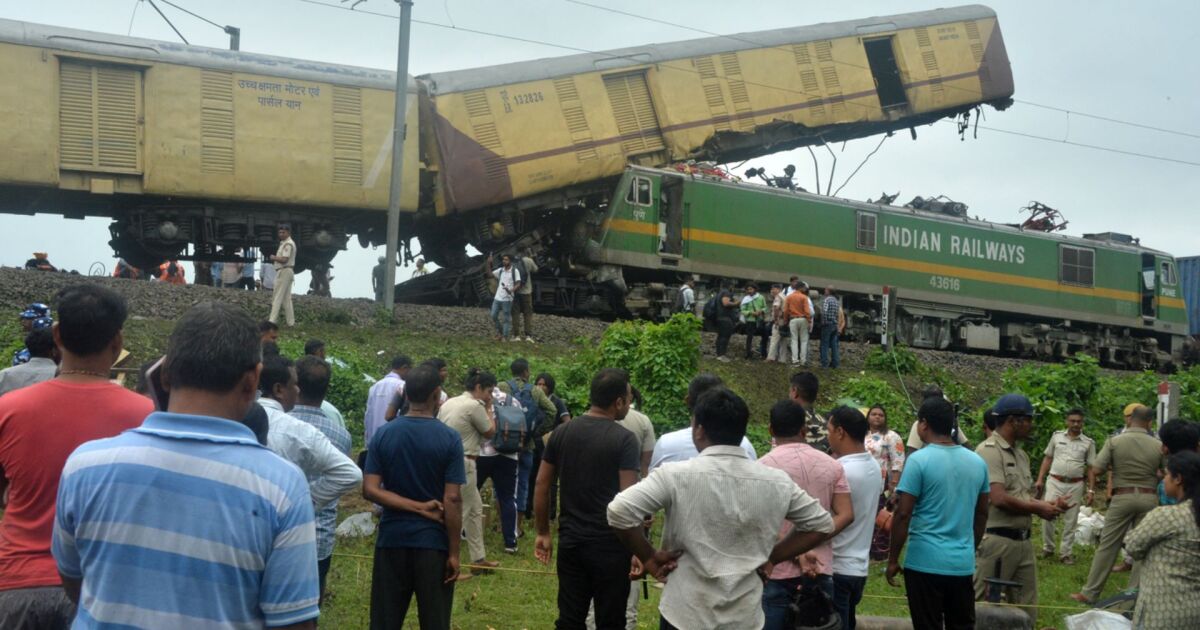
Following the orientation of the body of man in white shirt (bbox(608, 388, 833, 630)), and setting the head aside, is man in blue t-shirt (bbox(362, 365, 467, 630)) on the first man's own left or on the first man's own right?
on the first man's own left

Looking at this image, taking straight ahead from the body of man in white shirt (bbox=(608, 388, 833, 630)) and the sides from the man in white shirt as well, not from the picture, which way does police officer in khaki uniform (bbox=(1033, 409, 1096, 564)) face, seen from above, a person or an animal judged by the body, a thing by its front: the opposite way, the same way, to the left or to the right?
the opposite way

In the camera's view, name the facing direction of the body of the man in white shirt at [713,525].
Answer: away from the camera

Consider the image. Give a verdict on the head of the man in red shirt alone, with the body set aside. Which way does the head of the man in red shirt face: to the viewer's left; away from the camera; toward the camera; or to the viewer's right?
away from the camera

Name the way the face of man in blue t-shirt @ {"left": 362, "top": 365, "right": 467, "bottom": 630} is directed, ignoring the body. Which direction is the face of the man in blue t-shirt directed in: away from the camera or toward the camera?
away from the camera

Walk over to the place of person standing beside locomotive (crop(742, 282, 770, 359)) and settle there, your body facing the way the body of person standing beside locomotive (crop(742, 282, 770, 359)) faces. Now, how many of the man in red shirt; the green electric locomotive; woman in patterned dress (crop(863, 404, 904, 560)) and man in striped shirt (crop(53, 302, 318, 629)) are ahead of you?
3

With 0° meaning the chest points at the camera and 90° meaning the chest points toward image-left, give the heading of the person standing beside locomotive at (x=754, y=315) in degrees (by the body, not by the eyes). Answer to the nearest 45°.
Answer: approximately 0°

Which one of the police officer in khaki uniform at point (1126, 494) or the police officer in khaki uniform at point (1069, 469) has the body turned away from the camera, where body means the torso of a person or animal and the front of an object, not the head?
the police officer in khaki uniform at point (1126, 494)

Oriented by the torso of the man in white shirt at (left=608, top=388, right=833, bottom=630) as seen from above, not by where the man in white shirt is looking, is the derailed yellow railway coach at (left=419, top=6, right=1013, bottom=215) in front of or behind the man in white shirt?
in front

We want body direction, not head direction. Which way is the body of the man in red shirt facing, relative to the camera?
away from the camera
